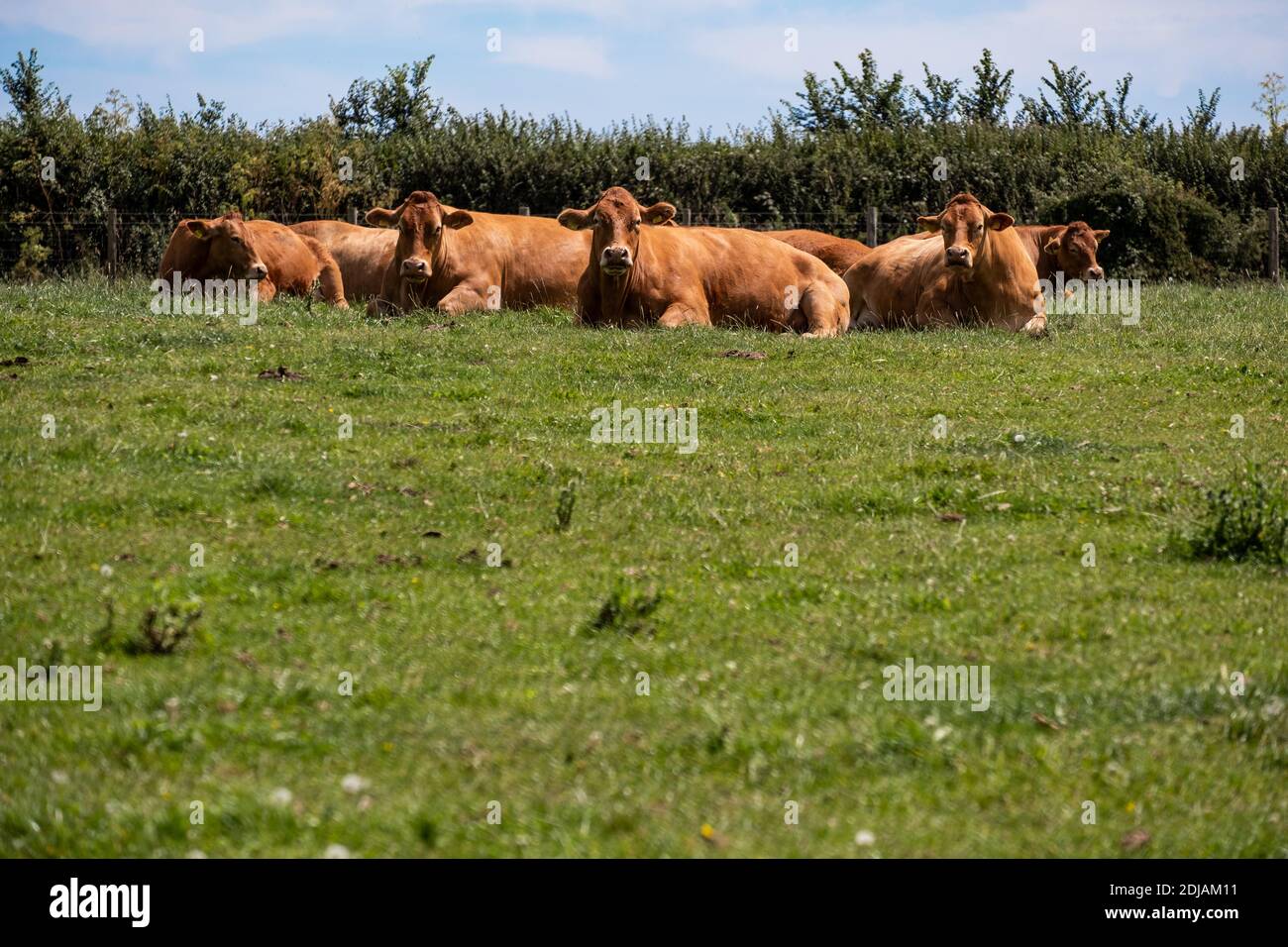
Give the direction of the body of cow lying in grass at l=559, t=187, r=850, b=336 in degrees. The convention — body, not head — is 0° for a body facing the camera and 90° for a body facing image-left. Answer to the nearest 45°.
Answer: approximately 45°

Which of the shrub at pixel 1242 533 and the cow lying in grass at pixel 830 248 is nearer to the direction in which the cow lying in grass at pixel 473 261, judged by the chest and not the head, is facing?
the shrub

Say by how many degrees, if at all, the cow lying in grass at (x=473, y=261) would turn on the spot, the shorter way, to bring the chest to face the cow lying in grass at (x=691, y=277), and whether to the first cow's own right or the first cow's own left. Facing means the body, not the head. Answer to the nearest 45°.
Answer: approximately 90° to the first cow's own left

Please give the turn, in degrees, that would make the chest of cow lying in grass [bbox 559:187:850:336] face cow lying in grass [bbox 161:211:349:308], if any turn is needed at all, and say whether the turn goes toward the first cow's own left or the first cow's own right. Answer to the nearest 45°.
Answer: approximately 45° to the first cow's own right

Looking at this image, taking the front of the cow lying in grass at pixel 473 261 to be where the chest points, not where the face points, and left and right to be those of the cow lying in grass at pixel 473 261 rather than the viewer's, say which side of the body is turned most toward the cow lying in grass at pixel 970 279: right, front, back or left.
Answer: left

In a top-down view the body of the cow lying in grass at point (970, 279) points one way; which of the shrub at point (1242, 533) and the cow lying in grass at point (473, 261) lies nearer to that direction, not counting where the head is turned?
the shrub

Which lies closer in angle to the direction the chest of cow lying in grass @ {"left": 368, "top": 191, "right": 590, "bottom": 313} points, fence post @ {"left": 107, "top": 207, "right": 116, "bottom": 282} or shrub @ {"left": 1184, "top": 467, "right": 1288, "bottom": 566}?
the shrub

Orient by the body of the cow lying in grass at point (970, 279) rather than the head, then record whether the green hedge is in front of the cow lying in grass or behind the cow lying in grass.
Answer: behind

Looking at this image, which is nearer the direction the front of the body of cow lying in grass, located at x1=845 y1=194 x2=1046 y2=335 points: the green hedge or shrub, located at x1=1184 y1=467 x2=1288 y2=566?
the shrub

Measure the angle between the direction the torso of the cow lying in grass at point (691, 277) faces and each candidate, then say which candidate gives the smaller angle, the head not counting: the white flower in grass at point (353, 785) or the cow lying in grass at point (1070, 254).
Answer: the white flower in grass

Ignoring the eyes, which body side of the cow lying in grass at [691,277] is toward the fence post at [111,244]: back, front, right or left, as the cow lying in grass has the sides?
right
